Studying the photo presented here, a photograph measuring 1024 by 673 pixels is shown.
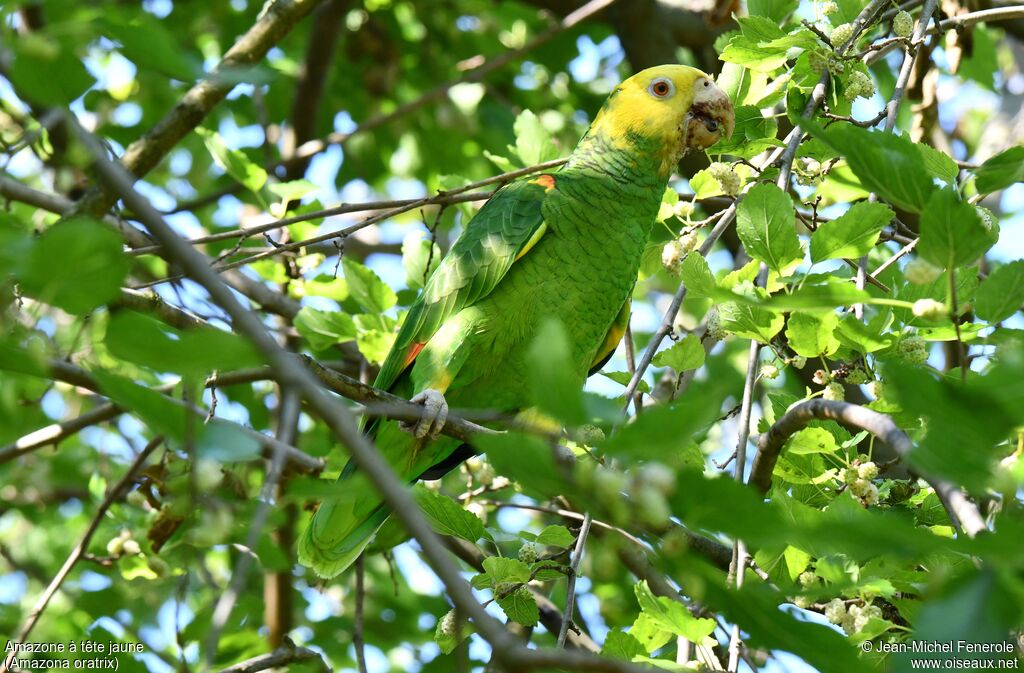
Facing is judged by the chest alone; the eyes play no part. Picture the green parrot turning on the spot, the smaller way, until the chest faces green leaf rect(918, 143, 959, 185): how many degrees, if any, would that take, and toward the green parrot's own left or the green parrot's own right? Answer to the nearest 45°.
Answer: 0° — it already faces it

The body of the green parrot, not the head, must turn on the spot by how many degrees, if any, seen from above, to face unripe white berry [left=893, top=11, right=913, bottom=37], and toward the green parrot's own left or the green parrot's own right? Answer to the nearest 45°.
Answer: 0° — it already faces it

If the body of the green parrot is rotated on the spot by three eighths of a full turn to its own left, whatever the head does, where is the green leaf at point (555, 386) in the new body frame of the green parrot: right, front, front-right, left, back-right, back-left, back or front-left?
back

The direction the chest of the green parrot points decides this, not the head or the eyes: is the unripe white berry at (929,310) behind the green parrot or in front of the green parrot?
in front

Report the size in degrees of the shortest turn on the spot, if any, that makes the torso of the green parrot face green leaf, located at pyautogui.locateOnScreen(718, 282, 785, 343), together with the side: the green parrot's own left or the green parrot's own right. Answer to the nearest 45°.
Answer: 0° — it already faces it

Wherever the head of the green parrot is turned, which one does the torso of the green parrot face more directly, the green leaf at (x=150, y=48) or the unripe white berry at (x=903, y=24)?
the unripe white berry

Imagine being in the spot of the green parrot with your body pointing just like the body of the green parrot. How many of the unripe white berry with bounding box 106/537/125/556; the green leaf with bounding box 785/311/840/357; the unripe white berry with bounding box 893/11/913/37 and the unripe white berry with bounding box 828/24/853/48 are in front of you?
3
